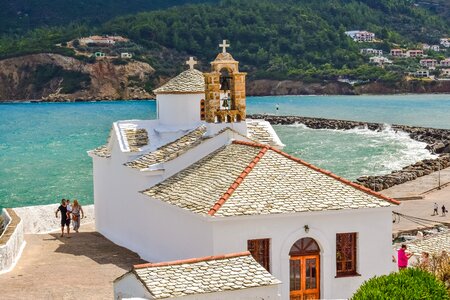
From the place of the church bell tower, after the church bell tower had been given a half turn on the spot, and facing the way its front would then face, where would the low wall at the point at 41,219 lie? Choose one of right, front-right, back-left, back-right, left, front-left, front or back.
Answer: front-left

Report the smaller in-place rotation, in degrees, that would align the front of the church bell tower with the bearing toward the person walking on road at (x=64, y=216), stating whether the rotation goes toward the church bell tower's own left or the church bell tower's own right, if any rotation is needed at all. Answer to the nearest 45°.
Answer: approximately 135° to the church bell tower's own right

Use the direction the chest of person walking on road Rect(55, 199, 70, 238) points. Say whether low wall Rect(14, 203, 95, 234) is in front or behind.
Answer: behind

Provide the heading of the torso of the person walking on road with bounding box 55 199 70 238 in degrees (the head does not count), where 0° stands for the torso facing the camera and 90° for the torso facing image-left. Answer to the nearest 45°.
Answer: approximately 0°

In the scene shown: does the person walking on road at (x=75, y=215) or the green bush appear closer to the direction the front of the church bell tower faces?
the green bush

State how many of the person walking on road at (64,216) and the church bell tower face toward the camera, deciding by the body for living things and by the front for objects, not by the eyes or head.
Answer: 2

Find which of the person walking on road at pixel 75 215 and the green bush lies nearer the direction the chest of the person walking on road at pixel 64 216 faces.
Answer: the green bush

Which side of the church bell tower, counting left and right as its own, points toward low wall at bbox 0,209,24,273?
right

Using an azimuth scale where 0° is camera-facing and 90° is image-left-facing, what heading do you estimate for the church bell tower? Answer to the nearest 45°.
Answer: approximately 0°
